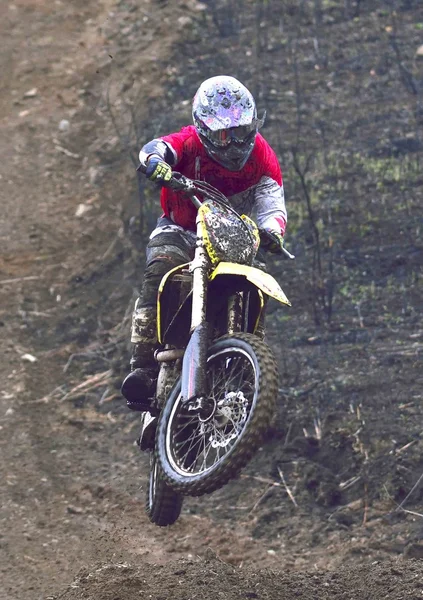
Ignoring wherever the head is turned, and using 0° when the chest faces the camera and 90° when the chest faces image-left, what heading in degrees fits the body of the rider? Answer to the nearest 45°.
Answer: approximately 0°
